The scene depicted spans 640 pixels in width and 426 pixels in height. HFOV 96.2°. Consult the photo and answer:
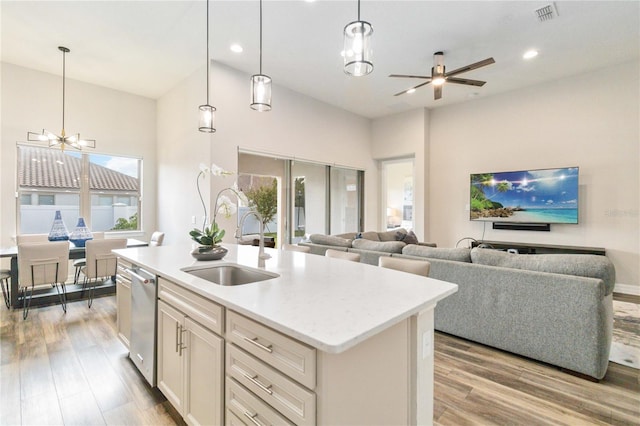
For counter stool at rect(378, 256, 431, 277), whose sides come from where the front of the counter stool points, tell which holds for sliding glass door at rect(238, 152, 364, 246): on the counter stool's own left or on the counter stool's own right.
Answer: on the counter stool's own right

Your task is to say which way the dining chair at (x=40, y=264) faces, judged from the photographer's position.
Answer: facing away from the viewer

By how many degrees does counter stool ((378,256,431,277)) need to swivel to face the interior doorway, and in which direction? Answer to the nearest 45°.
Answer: approximately 135° to its right

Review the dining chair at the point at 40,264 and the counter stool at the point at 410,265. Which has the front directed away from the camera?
the dining chair at the point at 40,264

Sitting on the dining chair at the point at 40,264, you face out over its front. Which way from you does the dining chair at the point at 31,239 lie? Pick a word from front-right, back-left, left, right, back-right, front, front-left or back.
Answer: front

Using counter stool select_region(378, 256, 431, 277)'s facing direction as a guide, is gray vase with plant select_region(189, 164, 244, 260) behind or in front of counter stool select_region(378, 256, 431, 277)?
in front

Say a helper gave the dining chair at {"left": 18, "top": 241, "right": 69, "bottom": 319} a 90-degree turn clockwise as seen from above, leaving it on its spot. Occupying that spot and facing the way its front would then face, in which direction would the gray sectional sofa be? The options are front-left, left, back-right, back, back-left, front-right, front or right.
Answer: front-right

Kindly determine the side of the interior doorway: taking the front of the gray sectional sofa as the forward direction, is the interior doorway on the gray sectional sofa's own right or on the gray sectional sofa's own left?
on the gray sectional sofa's own left

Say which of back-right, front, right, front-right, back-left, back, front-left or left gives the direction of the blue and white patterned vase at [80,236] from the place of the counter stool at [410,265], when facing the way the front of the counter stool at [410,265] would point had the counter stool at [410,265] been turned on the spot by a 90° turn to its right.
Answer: front-left

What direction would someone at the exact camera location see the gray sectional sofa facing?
facing away from the viewer and to the right of the viewer

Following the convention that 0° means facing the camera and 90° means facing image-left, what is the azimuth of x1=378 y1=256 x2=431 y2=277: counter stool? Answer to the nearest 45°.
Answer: approximately 45°

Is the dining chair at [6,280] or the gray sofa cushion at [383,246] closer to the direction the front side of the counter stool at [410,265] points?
the dining chair

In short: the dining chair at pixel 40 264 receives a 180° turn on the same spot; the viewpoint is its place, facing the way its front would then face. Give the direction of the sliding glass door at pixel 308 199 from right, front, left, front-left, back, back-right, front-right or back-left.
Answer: left
